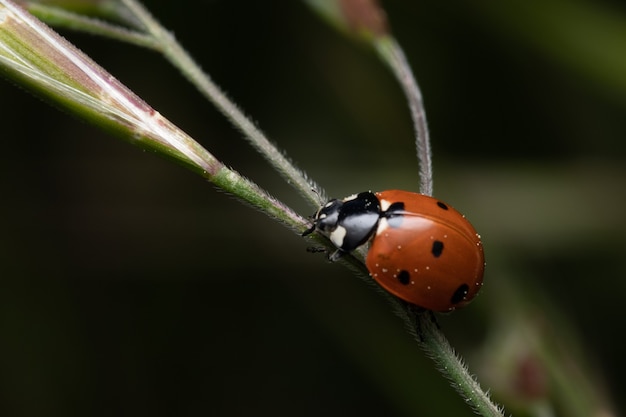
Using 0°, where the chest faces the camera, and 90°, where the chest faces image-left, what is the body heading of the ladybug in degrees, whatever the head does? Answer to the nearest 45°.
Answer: approximately 90°
